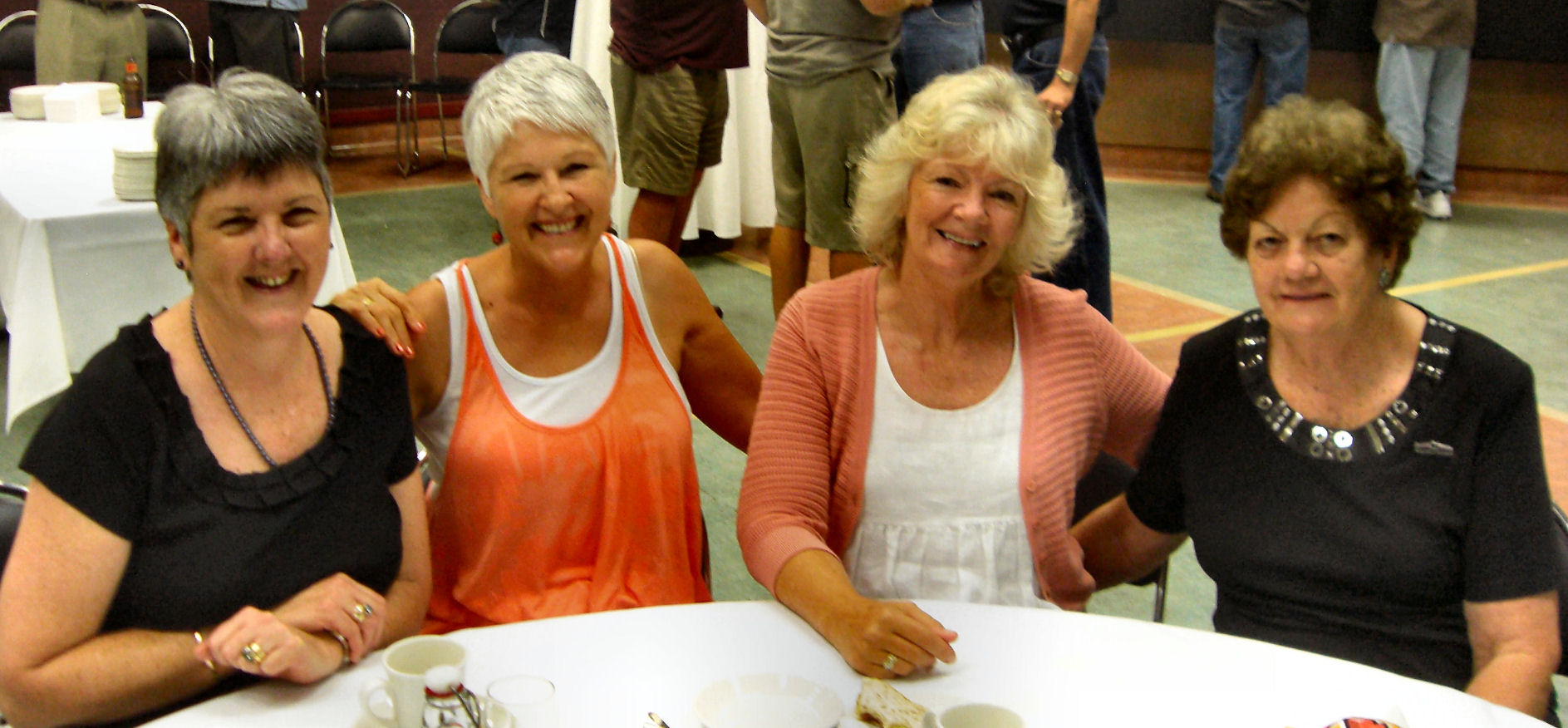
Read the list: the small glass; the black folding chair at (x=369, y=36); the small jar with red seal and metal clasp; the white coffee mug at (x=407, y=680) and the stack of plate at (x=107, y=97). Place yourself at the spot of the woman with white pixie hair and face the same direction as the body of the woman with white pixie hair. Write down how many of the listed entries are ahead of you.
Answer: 3

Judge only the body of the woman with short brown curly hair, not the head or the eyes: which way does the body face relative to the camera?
toward the camera

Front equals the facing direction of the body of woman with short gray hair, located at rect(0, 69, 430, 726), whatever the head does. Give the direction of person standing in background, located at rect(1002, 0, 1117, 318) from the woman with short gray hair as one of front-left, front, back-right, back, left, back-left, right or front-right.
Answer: left

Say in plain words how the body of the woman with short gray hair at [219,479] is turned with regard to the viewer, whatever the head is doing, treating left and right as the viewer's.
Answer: facing the viewer and to the right of the viewer

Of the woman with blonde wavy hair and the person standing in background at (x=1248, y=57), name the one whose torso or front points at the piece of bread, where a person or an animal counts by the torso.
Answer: the woman with blonde wavy hair

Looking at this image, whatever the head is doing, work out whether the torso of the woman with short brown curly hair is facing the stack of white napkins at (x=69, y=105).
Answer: no

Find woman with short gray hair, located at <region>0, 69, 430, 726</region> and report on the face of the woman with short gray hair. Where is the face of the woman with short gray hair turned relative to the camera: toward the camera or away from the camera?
toward the camera

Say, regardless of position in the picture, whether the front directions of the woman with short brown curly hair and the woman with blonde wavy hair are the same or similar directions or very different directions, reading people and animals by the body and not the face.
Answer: same or similar directions

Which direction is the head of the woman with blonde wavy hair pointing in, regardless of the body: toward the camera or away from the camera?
toward the camera

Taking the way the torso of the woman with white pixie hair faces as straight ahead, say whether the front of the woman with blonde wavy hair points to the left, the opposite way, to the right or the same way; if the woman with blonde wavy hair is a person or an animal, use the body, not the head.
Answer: the same way

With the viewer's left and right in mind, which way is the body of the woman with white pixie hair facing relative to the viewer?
facing the viewer

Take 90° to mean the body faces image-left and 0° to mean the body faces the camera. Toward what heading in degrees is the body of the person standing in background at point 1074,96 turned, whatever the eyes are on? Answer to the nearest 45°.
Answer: approximately 90°

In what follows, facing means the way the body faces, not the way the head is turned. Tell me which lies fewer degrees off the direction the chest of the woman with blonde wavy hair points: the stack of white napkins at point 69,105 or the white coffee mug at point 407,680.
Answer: the white coffee mug

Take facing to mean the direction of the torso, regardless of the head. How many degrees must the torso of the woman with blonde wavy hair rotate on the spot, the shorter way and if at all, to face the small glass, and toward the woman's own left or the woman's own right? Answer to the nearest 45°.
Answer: approximately 45° to the woman's own right

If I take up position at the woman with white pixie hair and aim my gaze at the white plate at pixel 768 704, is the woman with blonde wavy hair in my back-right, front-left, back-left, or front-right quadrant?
front-left
